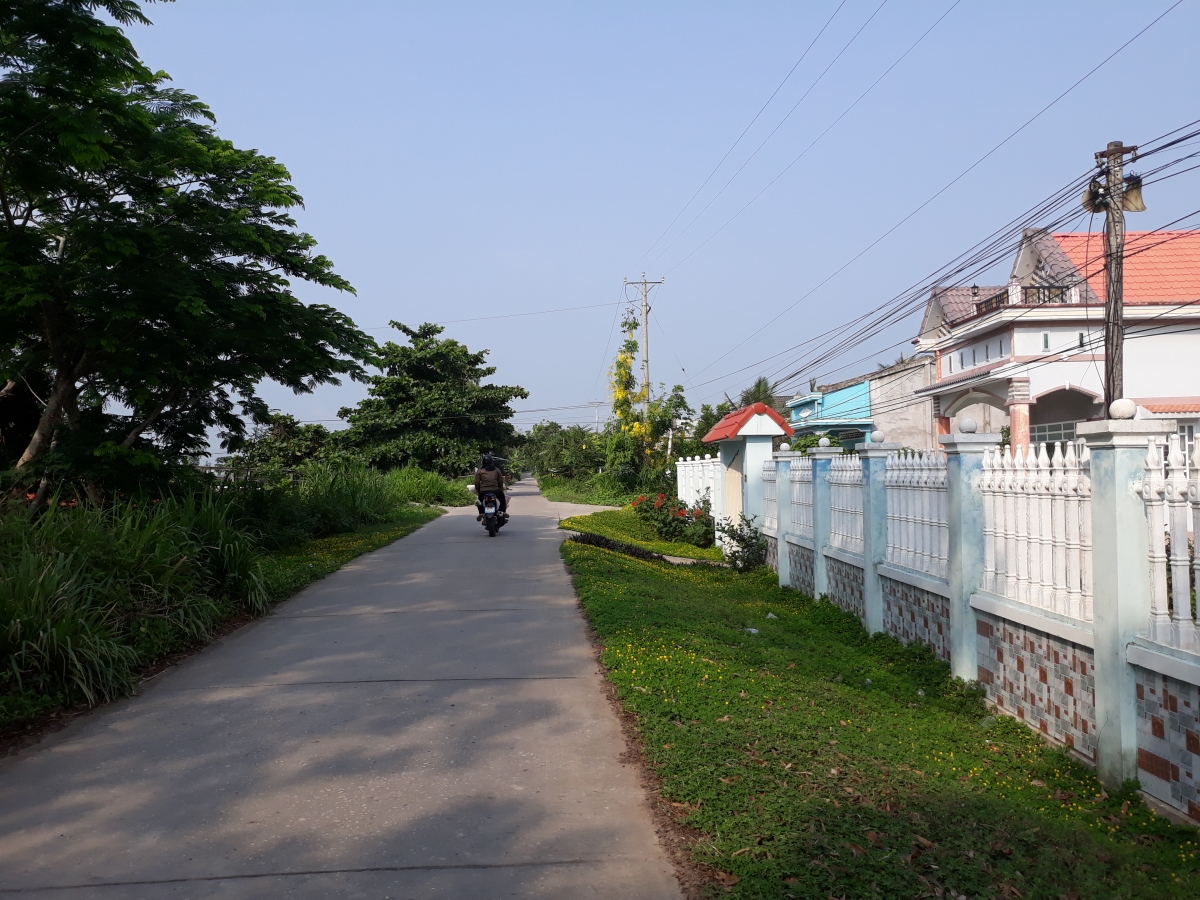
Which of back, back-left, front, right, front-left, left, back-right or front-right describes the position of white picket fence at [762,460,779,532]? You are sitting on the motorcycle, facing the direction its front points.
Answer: back-right

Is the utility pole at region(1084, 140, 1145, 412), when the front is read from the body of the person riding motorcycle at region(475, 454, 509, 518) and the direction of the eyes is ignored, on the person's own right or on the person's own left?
on the person's own right

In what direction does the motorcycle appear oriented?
away from the camera

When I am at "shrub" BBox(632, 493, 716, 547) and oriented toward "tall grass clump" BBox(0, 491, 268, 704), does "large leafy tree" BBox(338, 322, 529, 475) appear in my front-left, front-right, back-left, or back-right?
back-right

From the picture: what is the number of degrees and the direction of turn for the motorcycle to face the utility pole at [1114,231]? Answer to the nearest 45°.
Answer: approximately 90° to its right

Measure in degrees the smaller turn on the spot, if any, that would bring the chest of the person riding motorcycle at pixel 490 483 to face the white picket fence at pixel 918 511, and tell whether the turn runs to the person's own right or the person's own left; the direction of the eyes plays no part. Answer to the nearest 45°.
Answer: approximately 180°

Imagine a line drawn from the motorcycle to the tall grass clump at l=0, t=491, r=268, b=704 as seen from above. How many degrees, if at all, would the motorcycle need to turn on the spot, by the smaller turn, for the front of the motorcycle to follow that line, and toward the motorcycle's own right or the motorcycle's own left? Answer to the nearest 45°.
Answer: approximately 180°

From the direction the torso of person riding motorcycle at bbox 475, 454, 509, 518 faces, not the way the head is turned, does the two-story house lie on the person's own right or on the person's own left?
on the person's own right

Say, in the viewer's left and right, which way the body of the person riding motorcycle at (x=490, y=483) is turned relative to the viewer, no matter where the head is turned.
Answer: facing away from the viewer

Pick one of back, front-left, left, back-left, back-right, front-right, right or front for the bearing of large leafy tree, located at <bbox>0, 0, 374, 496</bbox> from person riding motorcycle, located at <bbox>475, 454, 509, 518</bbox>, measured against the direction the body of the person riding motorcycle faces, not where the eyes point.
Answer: back-left

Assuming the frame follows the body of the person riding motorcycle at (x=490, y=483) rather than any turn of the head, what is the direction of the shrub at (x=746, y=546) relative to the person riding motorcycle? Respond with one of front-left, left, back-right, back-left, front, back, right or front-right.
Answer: back-right

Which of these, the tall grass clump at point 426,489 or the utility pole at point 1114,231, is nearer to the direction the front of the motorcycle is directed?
the tall grass clump

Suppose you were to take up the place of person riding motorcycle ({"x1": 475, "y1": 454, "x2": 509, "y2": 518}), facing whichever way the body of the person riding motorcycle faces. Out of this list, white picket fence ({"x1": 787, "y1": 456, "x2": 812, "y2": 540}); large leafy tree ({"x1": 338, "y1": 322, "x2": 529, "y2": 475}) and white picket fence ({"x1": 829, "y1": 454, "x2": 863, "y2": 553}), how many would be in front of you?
1

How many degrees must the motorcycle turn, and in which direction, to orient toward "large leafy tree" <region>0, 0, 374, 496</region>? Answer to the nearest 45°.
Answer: approximately 135° to its left

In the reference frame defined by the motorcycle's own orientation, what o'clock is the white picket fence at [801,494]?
The white picket fence is roughly at 5 o'clock from the motorcycle.
